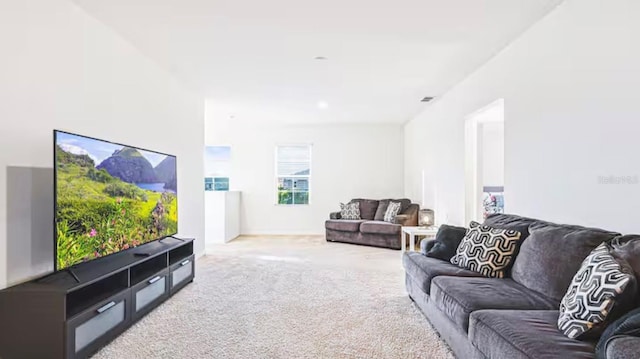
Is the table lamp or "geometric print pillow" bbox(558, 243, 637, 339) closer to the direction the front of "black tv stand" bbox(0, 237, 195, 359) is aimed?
the geometric print pillow

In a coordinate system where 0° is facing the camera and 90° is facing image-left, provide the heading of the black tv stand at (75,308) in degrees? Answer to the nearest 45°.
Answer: approximately 315°

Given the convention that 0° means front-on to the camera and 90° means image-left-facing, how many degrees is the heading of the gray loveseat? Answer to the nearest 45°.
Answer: approximately 45°

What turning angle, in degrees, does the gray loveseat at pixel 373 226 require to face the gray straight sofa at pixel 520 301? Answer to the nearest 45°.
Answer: approximately 45° to its left

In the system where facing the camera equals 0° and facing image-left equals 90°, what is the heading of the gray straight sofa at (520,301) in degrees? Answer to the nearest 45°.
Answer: approximately 45°

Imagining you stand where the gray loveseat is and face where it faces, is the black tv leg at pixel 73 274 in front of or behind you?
in front

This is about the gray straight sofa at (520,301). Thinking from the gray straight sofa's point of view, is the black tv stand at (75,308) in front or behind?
in front

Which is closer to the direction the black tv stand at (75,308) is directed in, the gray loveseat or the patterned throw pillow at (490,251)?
the patterned throw pillow

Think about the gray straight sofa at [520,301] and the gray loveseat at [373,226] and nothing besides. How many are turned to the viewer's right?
0

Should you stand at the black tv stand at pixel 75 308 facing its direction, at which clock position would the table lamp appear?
The table lamp is roughly at 10 o'clock from the black tv stand.

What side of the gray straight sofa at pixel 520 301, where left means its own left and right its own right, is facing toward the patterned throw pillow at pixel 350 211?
right

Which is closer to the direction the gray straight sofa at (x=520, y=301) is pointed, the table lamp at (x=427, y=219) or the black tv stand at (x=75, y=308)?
the black tv stand

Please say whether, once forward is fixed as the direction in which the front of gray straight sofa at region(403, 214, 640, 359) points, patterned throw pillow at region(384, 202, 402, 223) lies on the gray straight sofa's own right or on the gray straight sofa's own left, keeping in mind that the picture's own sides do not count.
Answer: on the gray straight sofa's own right
